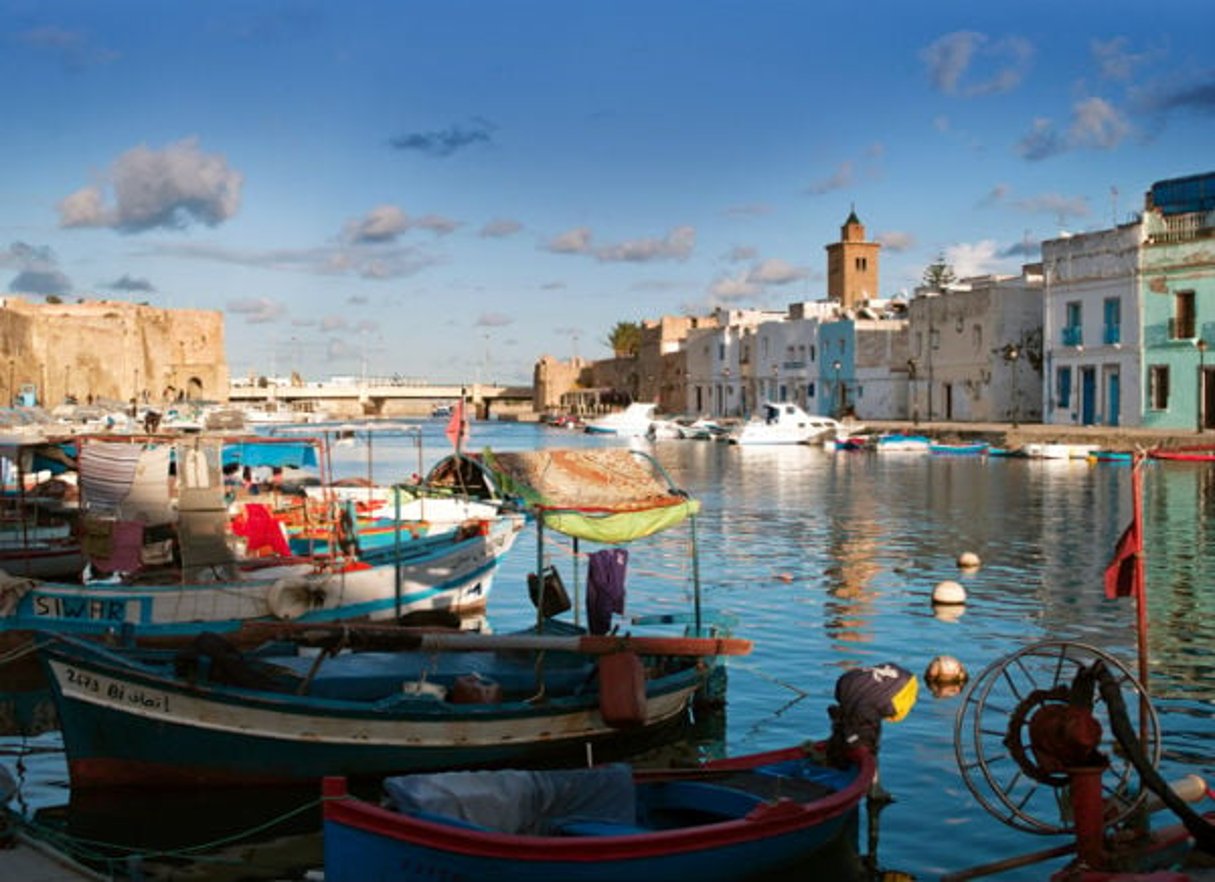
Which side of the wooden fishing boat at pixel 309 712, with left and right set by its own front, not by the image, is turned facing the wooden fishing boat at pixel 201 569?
right

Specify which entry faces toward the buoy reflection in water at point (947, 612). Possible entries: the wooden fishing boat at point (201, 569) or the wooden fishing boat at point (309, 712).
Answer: the wooden fishing boat at point (201, 569)

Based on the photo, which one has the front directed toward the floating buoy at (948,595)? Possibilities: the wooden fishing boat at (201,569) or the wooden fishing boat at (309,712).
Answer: the wooden fishing boat at (201,569)

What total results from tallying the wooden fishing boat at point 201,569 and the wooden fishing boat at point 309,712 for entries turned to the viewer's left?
1

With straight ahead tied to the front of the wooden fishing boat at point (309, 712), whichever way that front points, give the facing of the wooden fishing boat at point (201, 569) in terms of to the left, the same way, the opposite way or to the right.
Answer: the opposite way

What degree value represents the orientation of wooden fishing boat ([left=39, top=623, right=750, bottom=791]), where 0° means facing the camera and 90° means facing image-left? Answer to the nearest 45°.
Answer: approximately 90°

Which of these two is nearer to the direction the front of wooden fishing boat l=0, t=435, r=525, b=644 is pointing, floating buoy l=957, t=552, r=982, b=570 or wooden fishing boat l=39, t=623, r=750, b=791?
the floating buoy

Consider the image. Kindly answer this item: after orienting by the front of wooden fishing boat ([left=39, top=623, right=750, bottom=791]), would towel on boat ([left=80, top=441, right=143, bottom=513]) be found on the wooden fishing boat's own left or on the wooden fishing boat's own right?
on the wooden fishing boat's own right

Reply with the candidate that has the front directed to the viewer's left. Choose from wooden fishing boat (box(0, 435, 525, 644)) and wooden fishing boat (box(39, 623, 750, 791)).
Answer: wooden fishing boat (box(39, 623, 750, 791))

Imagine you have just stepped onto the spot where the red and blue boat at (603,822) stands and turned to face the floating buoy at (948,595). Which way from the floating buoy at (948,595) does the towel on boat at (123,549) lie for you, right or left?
left
